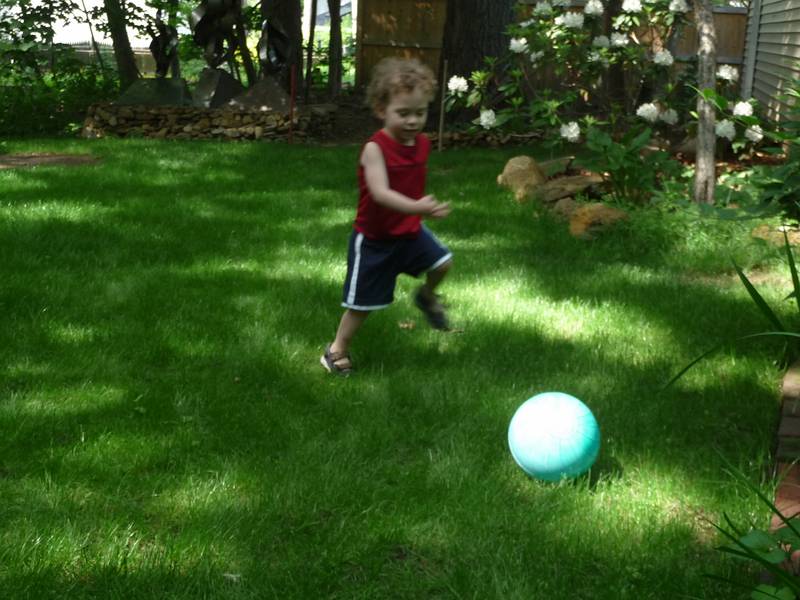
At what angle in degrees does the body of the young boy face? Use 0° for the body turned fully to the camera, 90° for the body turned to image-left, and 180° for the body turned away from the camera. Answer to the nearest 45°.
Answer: approximately 315°

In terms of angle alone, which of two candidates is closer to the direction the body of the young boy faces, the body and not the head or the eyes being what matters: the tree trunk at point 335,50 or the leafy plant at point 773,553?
the leafy plant

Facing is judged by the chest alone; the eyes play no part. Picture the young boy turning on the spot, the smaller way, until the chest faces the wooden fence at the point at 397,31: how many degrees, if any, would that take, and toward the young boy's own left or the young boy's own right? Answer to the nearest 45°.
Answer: approximately 135° to the young boy's own left

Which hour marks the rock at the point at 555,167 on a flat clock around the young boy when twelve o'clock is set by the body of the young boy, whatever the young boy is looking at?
The rock is roughly at 8 o'clock from the young boy.

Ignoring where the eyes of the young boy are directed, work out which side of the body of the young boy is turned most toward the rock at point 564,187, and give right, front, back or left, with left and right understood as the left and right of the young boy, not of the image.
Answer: left

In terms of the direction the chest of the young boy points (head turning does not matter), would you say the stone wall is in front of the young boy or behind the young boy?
behind

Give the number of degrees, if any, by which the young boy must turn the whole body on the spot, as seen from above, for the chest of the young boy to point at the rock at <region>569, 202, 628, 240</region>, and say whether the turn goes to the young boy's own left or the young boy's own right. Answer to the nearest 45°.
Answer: approximately 90° to the young boy's own left

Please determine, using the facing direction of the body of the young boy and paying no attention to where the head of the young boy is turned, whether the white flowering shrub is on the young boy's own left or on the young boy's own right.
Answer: on the young boy's own left

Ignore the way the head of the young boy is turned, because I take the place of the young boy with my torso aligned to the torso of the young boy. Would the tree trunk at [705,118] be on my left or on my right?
on my left

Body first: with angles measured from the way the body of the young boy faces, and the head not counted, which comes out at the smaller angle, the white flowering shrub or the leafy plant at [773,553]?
the leafy plant

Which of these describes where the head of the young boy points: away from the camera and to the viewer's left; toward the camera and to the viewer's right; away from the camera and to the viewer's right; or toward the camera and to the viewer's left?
toward the camera and to the viewer's right

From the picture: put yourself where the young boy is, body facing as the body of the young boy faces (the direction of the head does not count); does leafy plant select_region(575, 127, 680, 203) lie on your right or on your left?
on your left
